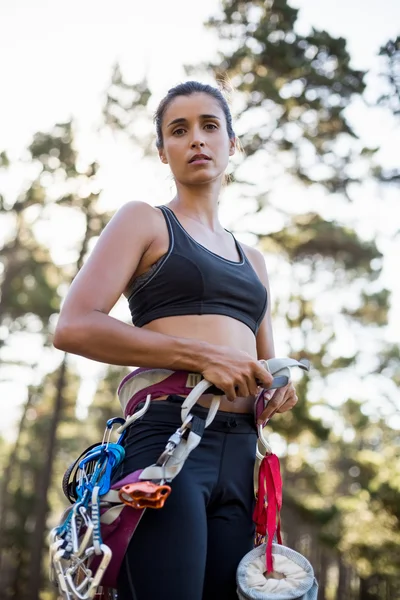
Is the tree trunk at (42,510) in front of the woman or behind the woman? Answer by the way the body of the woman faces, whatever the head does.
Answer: behind

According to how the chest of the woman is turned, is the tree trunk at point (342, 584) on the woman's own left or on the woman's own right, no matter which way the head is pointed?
on the woman's own left

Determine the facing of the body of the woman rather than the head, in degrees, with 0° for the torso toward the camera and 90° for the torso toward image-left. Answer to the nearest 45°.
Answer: approximately 315°

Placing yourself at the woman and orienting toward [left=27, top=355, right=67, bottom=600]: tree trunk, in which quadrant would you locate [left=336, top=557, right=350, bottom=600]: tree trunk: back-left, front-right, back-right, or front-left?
front-right
